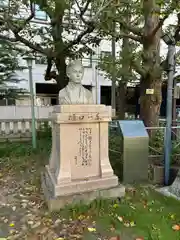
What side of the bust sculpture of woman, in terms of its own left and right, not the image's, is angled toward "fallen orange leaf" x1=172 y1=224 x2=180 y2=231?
front

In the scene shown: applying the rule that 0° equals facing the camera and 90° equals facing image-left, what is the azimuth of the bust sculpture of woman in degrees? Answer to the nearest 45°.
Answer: approximately 315°
